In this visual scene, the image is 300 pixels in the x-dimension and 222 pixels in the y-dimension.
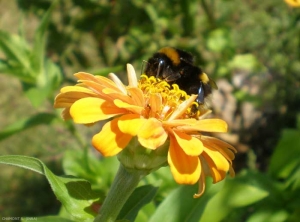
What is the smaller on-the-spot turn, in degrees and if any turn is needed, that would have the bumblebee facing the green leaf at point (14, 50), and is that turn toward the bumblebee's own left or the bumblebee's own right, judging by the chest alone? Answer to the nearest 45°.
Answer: approximately 45° to the bumblebee's own right

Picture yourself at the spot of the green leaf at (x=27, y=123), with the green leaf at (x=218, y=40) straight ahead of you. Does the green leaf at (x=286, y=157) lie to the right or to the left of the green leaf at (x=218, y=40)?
right

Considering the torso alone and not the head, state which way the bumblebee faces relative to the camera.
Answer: to the viewer's left

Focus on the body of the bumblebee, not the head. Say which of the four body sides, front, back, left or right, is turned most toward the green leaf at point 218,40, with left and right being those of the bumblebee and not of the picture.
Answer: right
